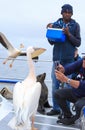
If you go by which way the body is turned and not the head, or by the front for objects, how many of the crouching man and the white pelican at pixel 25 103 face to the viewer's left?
1

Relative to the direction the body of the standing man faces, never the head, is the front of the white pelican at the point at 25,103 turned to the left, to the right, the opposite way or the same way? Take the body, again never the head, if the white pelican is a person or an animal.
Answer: the opposite way

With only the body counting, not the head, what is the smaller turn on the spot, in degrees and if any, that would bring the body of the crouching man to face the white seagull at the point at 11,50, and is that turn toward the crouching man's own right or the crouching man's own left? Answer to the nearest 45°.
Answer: approximately 45° to the crouching man's own right

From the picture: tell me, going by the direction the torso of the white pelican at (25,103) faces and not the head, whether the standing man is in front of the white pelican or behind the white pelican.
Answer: in front

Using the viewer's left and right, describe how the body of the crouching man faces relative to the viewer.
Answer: facing to the left of the viewer

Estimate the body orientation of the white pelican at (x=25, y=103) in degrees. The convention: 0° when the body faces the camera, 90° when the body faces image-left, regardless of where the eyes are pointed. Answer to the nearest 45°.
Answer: approximately 225°

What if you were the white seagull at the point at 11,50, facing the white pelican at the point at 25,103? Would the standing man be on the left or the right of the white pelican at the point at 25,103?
left

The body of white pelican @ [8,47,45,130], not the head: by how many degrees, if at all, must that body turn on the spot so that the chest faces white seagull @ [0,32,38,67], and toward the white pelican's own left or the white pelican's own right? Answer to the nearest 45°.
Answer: approximately 45° to the white pelican's own left

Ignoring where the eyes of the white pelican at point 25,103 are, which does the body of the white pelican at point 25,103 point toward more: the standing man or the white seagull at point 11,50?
the standing man

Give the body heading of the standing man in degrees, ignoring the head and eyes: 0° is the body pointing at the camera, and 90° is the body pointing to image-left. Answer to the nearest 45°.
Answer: approximately 45°
